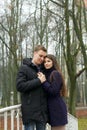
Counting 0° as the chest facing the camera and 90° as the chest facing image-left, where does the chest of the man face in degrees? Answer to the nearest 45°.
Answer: approximately 315°

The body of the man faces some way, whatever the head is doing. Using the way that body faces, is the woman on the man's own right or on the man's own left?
on the man's own left
